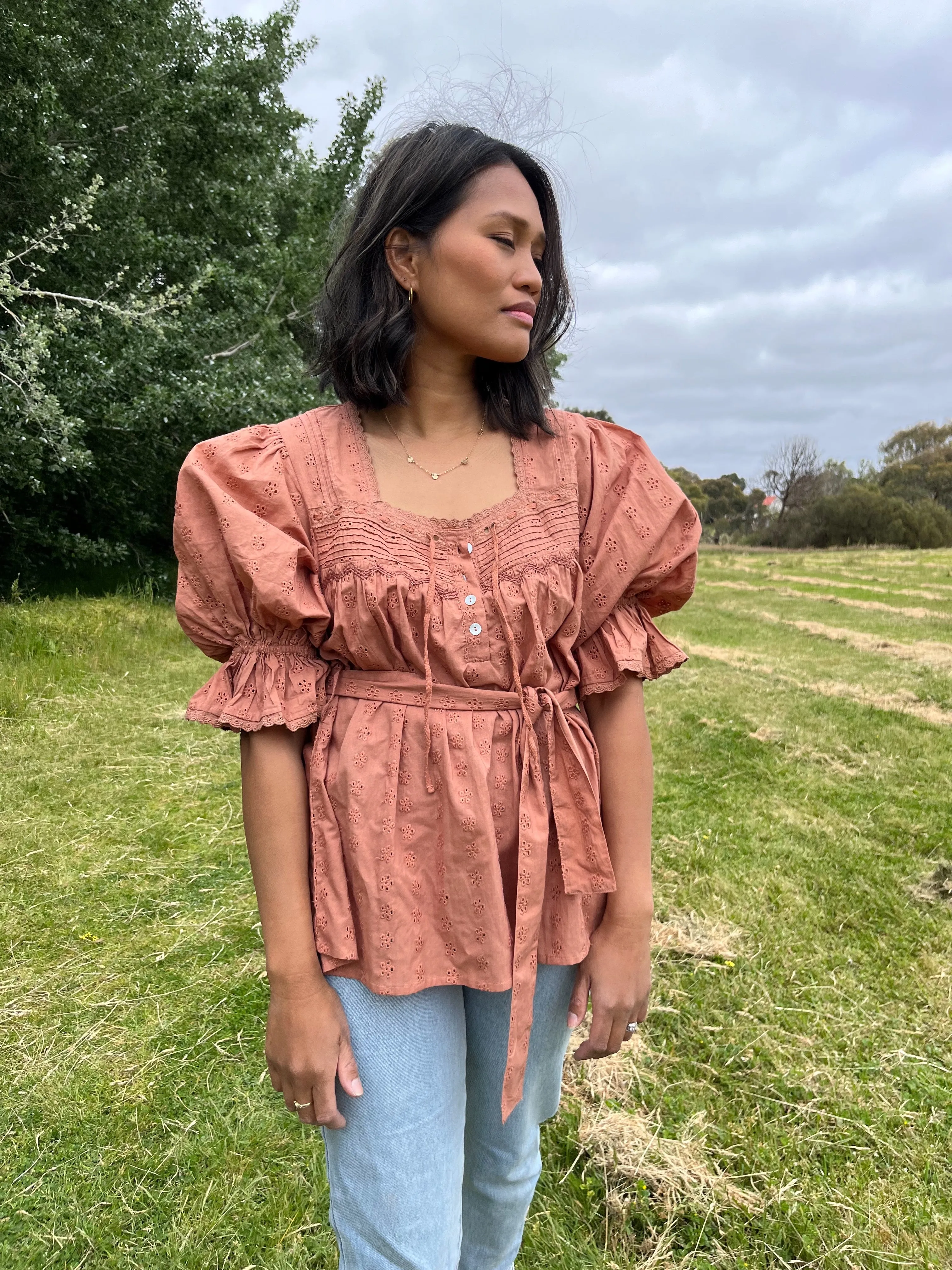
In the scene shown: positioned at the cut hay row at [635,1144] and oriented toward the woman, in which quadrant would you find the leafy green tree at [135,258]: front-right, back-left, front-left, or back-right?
back-right

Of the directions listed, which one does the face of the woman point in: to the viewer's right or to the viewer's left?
to the viewer's right

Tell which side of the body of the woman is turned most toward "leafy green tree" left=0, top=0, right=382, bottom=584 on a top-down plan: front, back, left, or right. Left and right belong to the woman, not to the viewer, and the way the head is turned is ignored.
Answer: back

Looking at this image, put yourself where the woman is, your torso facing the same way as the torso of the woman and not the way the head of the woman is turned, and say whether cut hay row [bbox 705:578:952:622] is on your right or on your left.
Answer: on your left

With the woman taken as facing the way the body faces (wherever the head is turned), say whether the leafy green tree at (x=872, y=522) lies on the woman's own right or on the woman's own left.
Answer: on the woman's own left

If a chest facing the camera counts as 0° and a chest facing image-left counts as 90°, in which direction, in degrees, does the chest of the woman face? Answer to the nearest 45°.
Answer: approximately 315°
